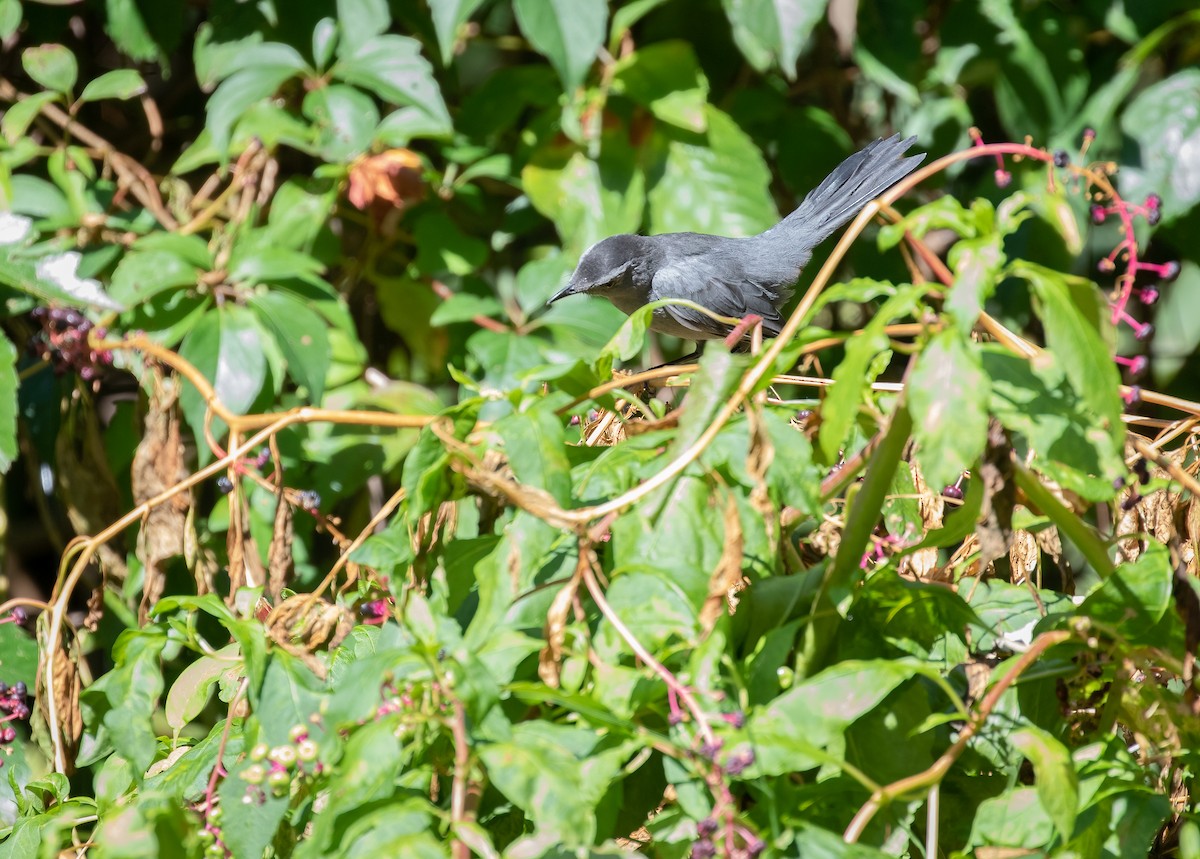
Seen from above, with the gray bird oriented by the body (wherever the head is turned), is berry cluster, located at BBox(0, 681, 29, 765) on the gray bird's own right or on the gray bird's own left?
on the gray bird's own left

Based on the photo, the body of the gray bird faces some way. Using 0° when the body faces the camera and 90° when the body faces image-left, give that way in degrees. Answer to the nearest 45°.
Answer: approximately 90°

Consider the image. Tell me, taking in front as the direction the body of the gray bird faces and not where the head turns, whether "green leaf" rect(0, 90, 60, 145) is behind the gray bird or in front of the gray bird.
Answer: in front

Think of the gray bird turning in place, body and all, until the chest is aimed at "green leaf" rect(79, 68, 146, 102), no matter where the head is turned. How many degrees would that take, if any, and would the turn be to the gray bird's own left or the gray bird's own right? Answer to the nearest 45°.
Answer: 0° — it already faces it

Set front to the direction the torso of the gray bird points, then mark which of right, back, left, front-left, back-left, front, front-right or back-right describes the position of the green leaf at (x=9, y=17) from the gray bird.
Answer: front
